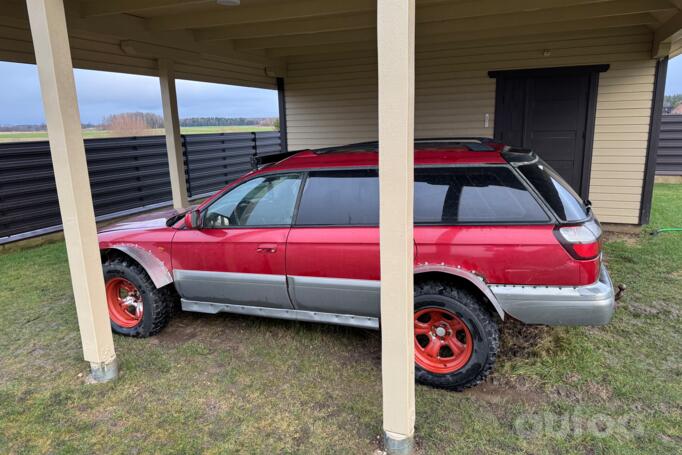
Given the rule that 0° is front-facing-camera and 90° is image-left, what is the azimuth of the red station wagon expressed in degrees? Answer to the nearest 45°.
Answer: approximately 135°

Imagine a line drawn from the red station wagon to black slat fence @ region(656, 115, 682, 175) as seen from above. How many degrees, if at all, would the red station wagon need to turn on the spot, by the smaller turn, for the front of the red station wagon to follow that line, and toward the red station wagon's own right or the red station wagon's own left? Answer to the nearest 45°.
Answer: approximately 90° to the red station wagon's own right

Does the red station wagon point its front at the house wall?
no
